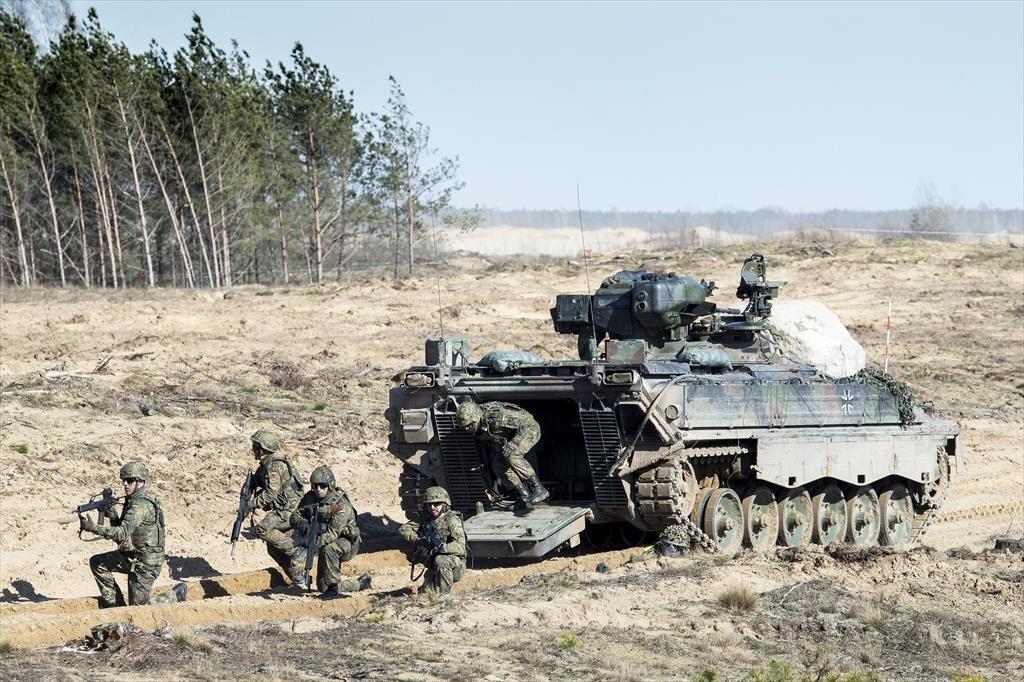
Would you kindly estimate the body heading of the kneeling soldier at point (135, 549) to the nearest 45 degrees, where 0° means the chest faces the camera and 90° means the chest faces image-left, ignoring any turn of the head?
approximately 90°

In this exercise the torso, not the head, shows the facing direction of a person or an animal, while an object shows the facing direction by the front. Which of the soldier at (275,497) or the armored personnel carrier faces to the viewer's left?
the soldier

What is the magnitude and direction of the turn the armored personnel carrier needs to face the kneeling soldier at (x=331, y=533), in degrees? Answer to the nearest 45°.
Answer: approximately 180°

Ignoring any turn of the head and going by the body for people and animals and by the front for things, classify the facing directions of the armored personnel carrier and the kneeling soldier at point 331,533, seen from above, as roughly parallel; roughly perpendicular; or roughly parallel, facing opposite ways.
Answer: roughly parallel, facing opposite ways

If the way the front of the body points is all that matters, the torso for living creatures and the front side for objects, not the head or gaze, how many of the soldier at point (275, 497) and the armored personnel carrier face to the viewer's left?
1

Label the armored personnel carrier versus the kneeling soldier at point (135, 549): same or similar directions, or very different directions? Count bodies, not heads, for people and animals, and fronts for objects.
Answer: very different directions

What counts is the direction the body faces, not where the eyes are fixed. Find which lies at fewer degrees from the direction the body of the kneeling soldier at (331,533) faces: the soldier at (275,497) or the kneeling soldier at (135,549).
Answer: the kneeling soldier

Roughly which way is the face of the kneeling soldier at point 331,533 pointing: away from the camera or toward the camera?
toward the camera

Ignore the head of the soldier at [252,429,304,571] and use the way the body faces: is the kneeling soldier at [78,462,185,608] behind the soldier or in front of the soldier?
in front

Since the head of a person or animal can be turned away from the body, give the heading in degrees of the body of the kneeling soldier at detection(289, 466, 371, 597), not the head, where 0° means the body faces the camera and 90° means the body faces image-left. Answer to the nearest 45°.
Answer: approximately 45°

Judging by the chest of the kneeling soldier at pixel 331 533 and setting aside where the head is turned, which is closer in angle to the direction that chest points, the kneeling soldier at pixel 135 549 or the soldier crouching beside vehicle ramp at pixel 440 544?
the kneeling soldier

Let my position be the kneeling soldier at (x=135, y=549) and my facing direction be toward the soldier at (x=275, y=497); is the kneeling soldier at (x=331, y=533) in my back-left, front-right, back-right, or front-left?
front-right

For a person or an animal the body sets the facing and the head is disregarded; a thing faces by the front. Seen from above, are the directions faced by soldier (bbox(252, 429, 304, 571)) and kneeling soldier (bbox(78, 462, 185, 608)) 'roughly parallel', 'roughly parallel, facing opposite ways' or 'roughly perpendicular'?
roughly parallel

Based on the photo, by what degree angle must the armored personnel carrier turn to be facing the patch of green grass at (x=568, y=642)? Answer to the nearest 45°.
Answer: approximately 135° to its right

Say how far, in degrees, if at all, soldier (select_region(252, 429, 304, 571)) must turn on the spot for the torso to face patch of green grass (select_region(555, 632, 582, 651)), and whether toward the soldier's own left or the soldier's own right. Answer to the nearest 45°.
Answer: approximately 135° to the soldier's own left

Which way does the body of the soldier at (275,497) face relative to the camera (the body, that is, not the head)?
to the viewer's left
